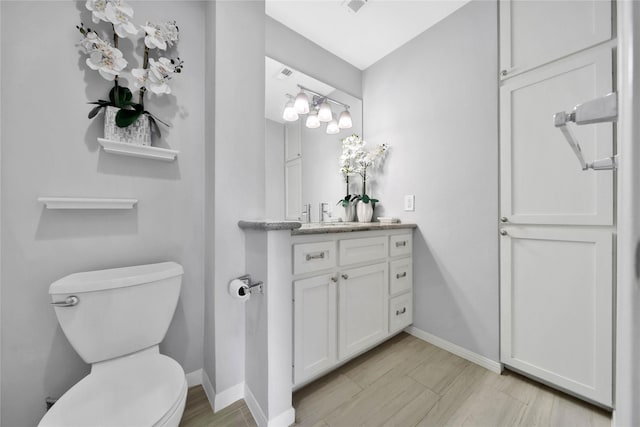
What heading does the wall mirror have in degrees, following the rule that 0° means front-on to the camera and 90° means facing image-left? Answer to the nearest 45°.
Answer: approximately 315°

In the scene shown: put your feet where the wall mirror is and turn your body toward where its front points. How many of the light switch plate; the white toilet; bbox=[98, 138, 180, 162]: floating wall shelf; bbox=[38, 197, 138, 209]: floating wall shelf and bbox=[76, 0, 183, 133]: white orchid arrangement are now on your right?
4

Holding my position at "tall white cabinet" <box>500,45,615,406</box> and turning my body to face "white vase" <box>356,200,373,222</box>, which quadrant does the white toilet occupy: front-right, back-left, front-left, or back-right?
front-left

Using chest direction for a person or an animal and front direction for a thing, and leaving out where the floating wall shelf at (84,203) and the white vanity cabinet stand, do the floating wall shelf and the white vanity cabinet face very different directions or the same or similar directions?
same or similar directions

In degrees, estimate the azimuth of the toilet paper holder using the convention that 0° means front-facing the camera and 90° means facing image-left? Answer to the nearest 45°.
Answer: approximately 45°

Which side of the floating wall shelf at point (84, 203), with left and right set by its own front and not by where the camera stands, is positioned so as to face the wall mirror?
left

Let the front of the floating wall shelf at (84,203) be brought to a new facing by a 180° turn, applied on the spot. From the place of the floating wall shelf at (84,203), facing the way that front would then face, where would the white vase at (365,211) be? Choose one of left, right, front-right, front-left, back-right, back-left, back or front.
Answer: right

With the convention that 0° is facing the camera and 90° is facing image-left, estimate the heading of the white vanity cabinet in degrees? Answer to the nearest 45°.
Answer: approximately 315°

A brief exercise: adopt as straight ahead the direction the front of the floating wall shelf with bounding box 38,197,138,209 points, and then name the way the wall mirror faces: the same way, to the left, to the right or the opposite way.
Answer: the same way

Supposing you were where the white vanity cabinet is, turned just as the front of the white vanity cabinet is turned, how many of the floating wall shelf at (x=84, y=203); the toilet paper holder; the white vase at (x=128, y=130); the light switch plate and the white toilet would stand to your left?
1

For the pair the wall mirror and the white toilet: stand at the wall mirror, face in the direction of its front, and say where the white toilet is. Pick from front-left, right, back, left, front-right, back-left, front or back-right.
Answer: right

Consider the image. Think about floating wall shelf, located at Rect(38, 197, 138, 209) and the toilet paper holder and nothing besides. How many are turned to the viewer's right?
0

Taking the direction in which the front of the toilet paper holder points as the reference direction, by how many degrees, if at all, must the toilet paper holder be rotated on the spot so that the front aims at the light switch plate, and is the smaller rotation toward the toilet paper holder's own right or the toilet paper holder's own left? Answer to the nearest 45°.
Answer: approximately 135° to the toilet paper holder's own left

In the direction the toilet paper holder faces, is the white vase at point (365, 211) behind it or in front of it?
behind

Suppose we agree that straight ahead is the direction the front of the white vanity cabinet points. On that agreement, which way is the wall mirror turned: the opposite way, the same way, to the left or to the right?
the same way

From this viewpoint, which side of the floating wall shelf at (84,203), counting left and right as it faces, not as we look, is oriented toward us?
front

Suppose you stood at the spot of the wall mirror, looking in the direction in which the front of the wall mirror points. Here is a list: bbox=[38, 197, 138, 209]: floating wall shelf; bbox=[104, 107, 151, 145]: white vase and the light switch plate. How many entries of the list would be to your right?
2
